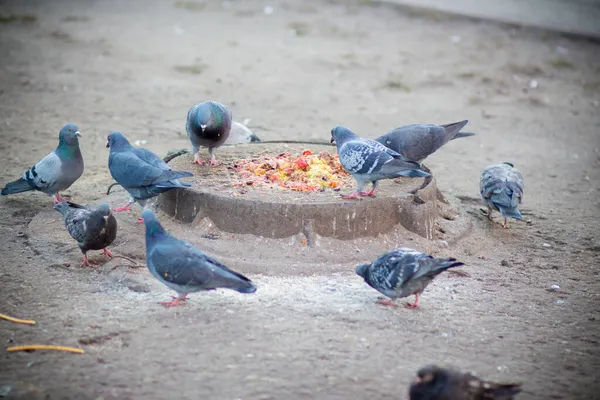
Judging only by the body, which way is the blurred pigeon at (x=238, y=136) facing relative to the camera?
to the viewer's left

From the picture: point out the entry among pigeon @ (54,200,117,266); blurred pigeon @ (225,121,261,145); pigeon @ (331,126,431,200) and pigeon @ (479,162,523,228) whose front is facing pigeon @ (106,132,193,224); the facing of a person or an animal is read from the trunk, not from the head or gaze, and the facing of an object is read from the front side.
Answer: pigeon @ (331,126,431,200)

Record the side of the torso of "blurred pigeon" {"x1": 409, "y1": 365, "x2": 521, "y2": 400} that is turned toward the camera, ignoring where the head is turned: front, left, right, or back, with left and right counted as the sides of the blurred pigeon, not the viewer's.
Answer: left

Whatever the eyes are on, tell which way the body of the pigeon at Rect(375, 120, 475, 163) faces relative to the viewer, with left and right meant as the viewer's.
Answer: facing to the left of the viewer

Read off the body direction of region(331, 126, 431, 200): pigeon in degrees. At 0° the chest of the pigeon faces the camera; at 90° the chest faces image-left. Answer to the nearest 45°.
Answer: approximately 90°

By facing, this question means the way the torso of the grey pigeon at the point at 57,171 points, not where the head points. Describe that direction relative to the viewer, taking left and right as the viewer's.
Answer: facing to the right of the viewer

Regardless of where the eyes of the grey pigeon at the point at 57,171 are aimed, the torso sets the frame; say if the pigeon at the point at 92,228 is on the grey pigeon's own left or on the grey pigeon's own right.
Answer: on the grey pigeon's own right

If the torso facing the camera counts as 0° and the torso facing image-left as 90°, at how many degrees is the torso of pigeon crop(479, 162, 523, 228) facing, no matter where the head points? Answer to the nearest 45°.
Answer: approximately 180°

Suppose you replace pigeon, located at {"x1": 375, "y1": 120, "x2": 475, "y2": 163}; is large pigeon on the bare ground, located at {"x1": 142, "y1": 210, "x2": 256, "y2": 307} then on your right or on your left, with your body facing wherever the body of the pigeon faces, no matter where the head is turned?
on your left

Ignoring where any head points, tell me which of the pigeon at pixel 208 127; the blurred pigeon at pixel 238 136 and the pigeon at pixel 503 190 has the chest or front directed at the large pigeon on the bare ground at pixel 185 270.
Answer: the pigeon at pixel 208 127

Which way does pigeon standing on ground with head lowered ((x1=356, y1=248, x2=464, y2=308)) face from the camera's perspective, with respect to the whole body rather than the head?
to the viewer's left

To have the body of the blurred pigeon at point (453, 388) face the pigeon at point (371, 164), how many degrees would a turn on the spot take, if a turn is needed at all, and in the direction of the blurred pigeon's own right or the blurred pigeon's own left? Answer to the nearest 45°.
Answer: approximately 90° to the blurred pigeon's own right

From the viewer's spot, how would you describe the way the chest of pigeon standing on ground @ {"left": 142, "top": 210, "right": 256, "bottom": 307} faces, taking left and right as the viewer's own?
facing to the left of the viewer

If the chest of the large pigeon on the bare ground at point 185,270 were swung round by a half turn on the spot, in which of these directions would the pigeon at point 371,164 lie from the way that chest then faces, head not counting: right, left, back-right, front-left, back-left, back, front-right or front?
front-left
